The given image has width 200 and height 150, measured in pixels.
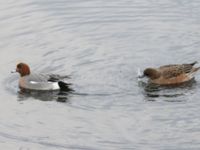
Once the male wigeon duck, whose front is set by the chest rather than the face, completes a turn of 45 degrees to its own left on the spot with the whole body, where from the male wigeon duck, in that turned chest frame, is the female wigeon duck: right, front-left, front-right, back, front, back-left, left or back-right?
back-left

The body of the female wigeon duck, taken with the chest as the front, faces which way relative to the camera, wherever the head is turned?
to the viewer's left

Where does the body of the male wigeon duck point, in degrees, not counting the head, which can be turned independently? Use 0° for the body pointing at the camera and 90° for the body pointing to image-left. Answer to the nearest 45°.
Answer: approximately 90°
